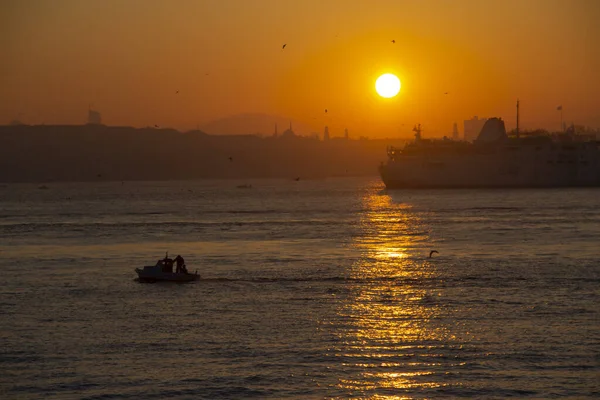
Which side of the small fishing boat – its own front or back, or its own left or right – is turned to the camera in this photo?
left
